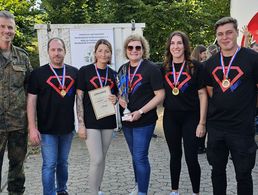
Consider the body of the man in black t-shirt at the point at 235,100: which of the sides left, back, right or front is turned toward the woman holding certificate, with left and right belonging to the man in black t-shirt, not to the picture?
right

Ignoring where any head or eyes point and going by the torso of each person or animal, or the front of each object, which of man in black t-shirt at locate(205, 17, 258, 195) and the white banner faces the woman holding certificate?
the white banner

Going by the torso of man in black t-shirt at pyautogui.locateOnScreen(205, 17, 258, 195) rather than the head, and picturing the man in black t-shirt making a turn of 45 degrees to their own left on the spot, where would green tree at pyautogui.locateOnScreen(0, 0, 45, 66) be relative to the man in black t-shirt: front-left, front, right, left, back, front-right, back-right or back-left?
back

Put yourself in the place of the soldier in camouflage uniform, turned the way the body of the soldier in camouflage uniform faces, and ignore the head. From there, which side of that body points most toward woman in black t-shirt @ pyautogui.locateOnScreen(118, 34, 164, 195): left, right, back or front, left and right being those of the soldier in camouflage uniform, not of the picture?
left

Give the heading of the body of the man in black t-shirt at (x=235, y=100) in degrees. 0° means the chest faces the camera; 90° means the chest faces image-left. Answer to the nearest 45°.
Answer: approximately 0°

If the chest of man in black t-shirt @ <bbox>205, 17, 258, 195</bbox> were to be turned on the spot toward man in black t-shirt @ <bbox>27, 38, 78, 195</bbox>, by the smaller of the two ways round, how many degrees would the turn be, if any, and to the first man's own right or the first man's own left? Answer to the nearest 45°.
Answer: approximately 90° to the first man's own right

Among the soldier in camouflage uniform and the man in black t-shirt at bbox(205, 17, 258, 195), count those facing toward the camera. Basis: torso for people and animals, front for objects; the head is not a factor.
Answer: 2
